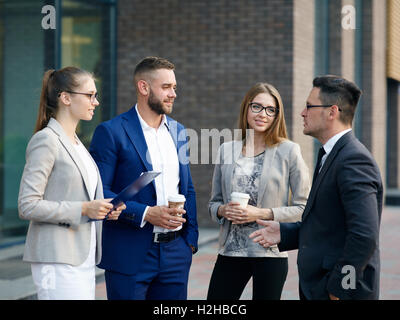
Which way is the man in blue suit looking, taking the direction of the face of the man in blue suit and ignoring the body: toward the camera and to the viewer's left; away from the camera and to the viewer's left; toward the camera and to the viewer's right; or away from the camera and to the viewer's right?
toward the camera and to the viewer's right

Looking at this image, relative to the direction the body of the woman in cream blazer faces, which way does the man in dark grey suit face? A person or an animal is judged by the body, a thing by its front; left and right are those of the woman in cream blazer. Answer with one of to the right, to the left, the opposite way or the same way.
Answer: the opposite way

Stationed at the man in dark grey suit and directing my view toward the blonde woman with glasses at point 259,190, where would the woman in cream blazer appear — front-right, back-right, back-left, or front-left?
front-left

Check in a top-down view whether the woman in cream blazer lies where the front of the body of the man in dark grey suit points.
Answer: yes

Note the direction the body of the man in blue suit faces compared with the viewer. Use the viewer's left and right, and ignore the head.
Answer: facing the viewer and to the right of the viewer

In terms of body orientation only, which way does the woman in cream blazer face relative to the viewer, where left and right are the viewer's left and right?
facing to the right of the viewer

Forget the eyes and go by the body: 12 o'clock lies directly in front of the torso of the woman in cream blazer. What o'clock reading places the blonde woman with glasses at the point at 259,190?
The blonde woman with glasses is roughly at 11 o'clock from the woman in cream blazer.

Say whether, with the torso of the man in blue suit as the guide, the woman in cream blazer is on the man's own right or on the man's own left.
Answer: on the man's own right

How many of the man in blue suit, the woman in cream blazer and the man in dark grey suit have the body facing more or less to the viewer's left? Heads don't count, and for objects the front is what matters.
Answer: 1

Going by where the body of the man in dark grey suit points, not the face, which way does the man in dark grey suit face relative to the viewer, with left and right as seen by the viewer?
facing to the left of the viewer

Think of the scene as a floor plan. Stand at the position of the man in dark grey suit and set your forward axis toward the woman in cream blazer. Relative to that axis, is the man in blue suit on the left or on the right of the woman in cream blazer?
right

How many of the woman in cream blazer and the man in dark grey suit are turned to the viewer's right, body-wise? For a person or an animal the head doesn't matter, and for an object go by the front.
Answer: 1

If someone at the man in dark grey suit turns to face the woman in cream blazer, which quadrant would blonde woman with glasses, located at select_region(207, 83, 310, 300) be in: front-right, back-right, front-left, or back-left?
front-right
